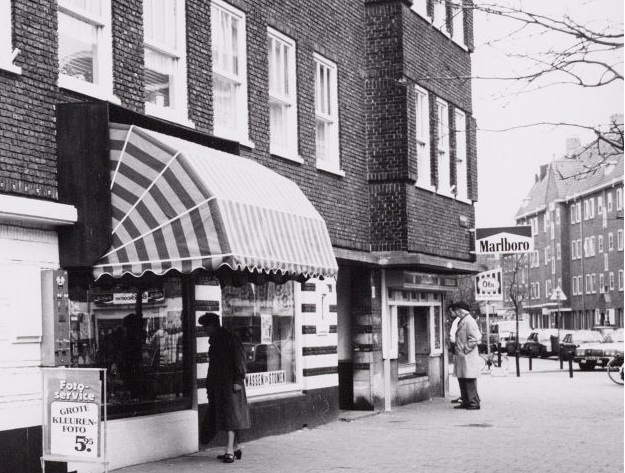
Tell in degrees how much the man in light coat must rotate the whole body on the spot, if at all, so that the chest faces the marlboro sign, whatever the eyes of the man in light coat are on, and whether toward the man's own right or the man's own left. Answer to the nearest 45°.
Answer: approximately 90° to the man's own right

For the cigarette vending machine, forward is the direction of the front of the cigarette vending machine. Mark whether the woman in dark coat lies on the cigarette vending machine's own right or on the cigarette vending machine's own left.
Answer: on the cigarette vending machine's own left

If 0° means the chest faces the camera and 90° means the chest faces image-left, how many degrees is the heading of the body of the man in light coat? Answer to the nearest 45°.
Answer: approximately 90°

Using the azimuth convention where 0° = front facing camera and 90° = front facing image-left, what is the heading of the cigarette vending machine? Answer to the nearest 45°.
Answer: approximately 315°

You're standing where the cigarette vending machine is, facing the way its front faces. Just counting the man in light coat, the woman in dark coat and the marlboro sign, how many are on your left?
3

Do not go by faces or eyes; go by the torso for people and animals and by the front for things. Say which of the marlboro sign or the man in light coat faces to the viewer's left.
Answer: the man in light coat

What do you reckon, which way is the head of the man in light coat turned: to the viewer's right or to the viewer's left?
to the viewer's left

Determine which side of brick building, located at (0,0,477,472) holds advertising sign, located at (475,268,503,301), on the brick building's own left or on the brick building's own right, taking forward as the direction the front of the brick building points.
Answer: on the brick building's own left

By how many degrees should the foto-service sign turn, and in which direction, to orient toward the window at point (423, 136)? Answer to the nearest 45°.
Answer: approximately 135° to its left

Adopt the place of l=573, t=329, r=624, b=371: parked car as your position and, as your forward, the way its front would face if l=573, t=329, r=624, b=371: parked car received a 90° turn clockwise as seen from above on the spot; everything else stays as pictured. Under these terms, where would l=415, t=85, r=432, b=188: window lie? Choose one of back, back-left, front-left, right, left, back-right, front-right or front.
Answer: back-left

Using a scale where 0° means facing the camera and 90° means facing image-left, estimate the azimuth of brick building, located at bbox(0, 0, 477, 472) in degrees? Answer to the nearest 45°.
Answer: approximately 315°
